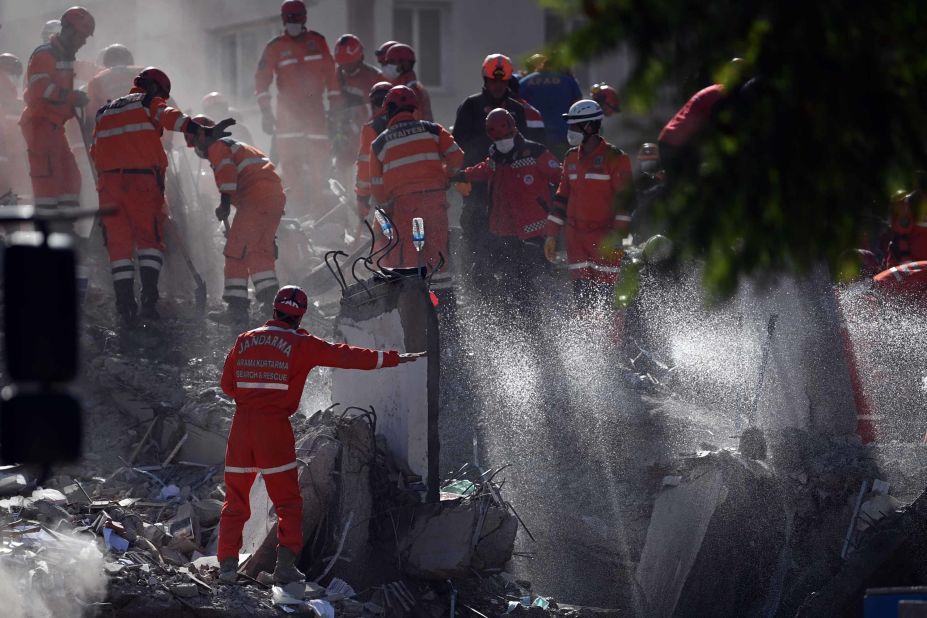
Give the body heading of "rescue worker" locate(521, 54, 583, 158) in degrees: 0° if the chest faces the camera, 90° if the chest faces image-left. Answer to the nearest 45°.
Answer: approximately 180°

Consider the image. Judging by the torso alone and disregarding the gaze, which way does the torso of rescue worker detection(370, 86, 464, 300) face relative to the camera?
away from the camera

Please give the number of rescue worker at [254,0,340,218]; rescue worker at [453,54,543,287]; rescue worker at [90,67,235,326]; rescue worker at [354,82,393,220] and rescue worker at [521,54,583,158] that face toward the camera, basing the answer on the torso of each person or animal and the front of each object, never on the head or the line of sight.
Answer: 2

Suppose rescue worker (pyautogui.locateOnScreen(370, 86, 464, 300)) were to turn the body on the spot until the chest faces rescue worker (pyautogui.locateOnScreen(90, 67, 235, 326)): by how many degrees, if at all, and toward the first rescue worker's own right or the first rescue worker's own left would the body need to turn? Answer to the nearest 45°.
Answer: approximately 90° to the first rescue worker's own left

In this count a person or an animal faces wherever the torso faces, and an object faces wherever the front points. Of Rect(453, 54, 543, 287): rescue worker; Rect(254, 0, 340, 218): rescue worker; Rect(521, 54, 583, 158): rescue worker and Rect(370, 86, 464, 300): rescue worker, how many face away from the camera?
2

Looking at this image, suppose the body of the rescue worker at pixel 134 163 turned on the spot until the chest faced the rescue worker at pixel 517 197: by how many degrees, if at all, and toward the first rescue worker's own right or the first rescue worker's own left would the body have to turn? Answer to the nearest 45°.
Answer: approximately 45° to the first rescue worker's own right

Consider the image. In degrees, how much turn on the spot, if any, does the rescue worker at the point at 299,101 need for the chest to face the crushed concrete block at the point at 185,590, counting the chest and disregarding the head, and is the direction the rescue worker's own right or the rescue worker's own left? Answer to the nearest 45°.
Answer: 0° — they already face it

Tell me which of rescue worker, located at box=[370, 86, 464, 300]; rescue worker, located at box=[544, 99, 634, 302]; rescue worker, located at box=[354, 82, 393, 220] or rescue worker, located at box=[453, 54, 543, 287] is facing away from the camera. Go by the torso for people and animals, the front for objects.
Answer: rescue worker, located at box=[370, 86, 464, 300]

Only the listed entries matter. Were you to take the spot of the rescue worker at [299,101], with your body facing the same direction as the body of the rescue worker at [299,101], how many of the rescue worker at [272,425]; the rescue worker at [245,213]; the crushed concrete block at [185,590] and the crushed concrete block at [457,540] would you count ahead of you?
4

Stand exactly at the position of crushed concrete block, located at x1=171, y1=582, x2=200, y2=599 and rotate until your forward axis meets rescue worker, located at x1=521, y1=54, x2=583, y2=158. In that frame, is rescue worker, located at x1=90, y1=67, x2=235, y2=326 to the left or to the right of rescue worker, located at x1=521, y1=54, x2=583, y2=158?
left
